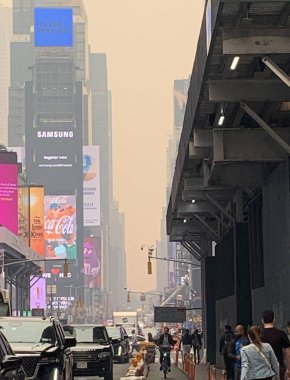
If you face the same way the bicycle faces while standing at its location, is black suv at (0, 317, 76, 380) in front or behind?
in front

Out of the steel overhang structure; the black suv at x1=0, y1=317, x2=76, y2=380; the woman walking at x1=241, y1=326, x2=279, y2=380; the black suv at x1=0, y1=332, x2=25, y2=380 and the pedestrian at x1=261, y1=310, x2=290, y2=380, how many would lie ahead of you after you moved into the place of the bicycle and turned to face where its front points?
5

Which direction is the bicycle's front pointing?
toward the camera

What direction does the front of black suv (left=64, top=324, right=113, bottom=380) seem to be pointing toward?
toward the camera

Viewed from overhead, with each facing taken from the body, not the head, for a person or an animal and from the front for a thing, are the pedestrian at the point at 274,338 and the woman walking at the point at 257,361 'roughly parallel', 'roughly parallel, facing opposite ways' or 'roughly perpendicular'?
roughly parallel

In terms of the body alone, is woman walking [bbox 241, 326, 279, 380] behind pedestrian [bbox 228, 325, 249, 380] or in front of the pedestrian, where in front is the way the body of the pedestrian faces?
in front

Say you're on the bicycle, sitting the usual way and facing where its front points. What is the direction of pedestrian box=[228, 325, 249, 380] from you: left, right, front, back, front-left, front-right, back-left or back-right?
front
